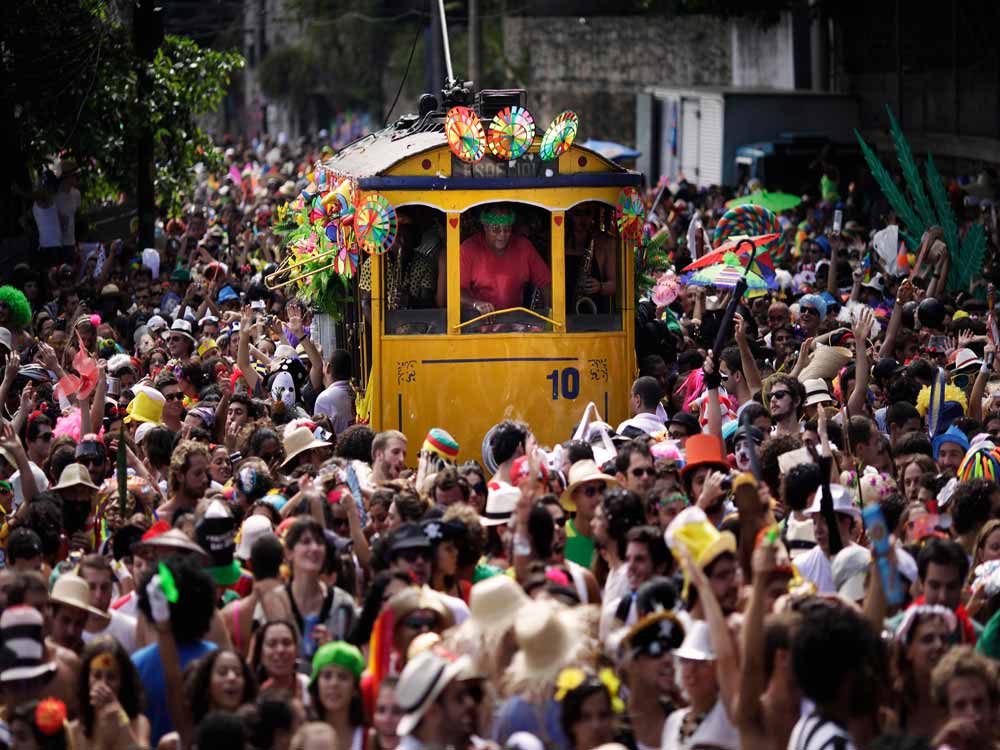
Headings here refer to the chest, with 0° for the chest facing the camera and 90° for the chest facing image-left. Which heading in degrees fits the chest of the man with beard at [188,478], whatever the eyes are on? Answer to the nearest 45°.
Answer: approximately 315°

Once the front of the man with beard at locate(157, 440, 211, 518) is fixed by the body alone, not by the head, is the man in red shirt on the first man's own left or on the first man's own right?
on the first man's own left

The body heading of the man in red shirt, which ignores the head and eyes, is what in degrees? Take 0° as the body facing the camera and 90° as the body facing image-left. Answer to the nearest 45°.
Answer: approximately 0°

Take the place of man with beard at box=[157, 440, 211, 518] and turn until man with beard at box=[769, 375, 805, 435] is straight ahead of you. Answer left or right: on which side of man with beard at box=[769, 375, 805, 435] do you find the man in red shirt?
left

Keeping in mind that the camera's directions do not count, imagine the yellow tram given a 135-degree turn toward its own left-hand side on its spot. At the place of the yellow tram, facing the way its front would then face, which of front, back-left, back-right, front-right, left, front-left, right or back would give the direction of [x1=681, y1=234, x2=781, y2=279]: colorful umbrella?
front
